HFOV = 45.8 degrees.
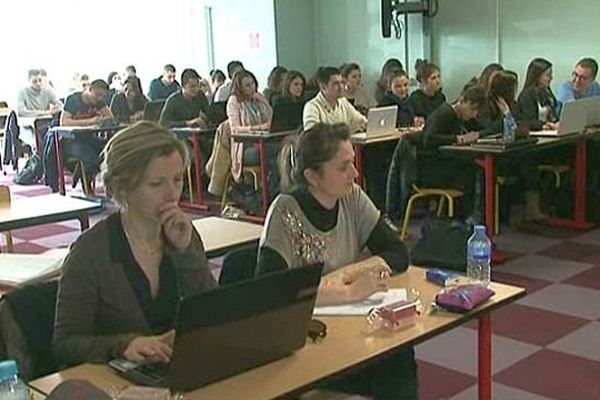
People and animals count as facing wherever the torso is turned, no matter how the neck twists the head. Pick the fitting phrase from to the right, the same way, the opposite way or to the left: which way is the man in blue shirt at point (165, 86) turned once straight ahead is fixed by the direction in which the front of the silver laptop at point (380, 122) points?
the opposite way

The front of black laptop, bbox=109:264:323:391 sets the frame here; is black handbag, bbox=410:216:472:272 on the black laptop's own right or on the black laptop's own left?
on the black laptop's own right

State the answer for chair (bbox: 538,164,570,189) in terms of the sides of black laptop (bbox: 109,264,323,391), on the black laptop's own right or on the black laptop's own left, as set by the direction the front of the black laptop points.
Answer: on the black laptop's own right

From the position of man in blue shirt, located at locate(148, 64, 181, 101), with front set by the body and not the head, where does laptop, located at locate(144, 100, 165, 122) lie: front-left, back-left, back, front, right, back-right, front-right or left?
front-right

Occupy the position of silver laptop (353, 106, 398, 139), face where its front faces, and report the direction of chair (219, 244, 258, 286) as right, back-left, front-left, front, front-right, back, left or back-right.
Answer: back-left
